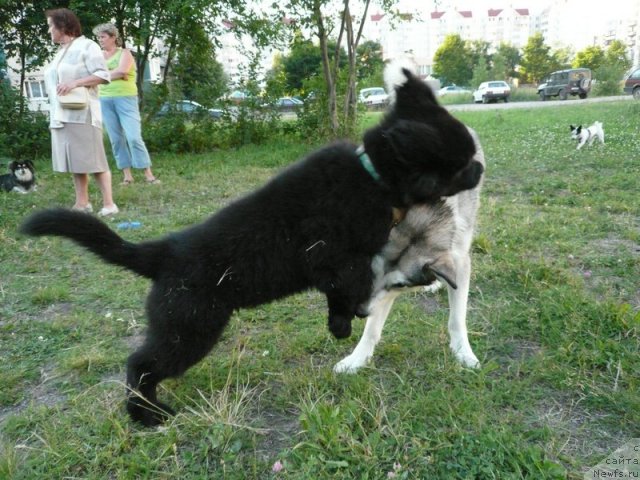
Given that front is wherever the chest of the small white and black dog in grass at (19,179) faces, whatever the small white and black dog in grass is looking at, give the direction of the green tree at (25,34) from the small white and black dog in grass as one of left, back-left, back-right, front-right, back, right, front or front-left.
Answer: back-left

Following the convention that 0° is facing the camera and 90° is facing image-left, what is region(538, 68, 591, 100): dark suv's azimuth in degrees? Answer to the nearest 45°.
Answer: approximately 135°

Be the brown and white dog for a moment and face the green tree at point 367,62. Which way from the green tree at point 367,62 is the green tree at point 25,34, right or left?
left

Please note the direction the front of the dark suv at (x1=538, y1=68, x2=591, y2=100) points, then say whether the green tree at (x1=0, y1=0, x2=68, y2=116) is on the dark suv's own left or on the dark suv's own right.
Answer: on the dark suv's own left

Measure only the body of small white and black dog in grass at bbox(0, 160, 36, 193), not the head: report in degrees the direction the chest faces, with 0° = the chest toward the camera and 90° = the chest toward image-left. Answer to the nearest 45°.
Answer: approximately 315°
